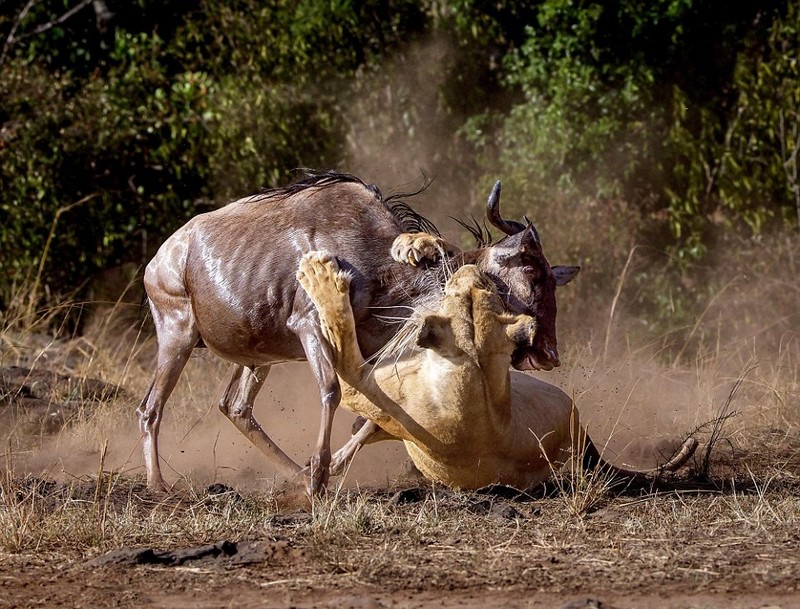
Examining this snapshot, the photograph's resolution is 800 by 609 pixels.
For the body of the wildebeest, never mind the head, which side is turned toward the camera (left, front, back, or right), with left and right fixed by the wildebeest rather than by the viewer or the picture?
right
